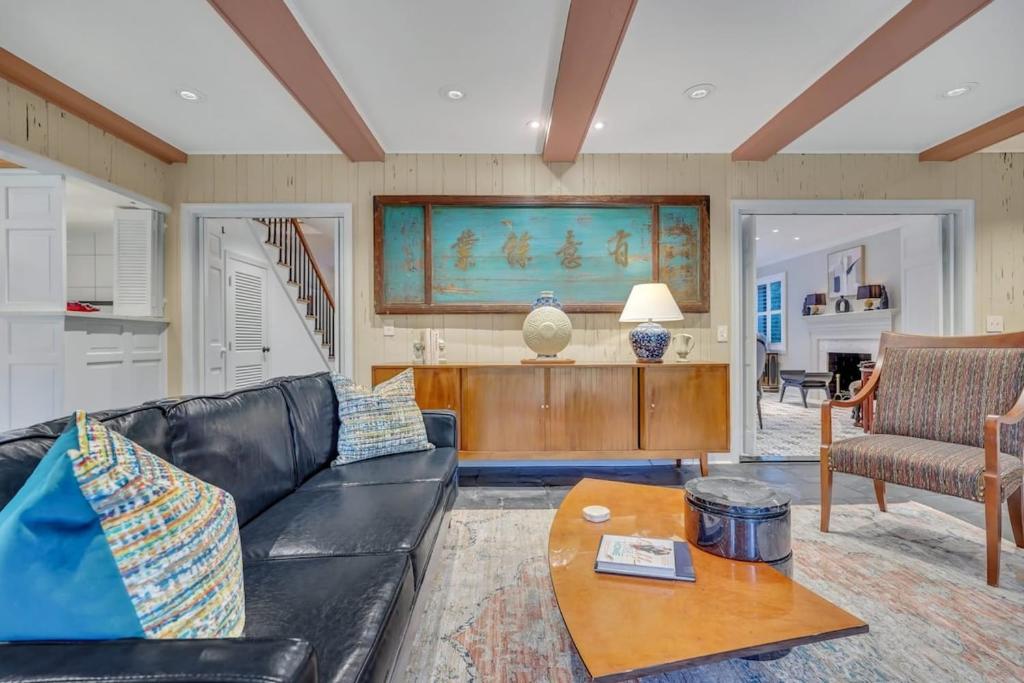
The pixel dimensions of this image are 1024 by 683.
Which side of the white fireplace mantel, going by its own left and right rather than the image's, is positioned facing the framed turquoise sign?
front

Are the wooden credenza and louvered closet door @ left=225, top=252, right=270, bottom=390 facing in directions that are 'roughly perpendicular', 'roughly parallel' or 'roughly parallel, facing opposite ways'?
roughly perpendicular

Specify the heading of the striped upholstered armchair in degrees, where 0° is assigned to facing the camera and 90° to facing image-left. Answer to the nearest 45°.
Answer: approximately 45°

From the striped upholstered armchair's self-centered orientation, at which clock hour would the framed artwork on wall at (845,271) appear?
The framed artwork on wall is roughly at 4 o'clock from the striped upholstered armchair.

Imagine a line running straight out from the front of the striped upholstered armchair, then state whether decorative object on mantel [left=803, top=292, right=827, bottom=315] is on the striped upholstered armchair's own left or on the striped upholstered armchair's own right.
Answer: on the striped upholstered armchair's own right

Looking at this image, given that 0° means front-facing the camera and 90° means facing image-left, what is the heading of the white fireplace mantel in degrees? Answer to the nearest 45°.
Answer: approximately 45°

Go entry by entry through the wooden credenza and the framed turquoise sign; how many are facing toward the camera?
2

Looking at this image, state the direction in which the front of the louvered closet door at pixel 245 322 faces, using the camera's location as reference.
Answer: facing the viewer and to the right of the viewer

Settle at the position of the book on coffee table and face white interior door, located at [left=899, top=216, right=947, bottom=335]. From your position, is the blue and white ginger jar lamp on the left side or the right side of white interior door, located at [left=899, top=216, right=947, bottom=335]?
left

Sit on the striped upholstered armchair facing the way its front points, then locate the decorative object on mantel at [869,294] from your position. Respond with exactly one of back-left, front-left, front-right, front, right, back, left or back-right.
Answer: back-right

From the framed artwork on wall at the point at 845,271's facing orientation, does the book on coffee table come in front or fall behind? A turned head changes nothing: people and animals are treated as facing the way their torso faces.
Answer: in front

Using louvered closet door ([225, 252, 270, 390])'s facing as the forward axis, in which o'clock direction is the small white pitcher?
The small white pitcher is roughly at 12 o'clock from the louvered closet door.
